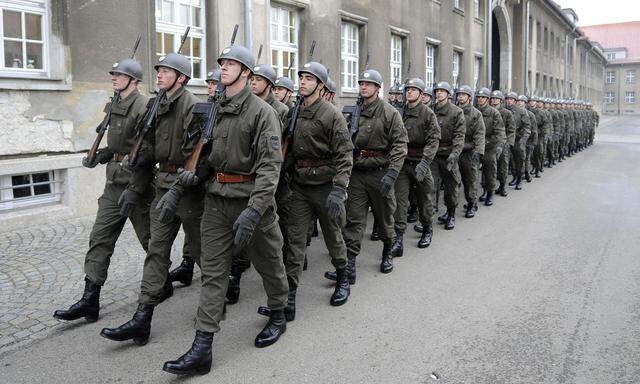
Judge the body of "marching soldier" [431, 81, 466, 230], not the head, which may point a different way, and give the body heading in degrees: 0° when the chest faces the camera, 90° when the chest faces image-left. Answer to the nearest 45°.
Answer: approximately 45°

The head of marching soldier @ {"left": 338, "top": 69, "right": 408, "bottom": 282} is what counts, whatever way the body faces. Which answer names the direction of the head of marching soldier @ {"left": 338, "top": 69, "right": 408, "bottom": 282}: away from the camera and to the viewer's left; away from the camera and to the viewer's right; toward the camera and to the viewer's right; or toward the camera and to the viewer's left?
toward the camera and to the viewer's left

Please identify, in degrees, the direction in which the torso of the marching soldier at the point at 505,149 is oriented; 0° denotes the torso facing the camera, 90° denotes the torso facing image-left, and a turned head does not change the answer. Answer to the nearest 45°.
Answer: approximately 45°

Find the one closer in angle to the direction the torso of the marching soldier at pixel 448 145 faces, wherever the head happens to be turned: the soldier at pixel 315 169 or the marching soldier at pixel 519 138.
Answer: the soldier

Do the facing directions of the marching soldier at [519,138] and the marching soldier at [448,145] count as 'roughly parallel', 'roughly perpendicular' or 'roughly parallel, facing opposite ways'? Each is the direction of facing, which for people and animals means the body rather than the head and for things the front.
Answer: roughly parallel

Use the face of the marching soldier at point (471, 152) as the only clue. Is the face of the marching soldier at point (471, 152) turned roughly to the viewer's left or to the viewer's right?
to the viewer's left

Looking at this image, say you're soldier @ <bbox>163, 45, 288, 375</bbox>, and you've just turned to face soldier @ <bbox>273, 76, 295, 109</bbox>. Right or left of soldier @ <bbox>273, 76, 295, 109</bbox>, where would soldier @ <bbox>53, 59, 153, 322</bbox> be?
left

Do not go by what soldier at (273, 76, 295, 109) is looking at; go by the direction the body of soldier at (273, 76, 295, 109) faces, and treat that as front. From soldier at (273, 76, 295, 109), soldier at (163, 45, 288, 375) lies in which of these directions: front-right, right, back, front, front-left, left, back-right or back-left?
front-left

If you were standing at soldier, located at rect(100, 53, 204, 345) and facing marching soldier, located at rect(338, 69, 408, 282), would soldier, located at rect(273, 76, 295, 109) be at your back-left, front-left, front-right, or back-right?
front-left

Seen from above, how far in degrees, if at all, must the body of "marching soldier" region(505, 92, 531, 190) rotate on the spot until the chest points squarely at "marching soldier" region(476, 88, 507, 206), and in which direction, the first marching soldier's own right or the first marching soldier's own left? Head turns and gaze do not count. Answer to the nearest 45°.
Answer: approximately 45° to the first marching soldier's own left

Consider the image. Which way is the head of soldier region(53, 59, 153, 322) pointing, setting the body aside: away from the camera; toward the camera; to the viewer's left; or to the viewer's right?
to the viewer's left
